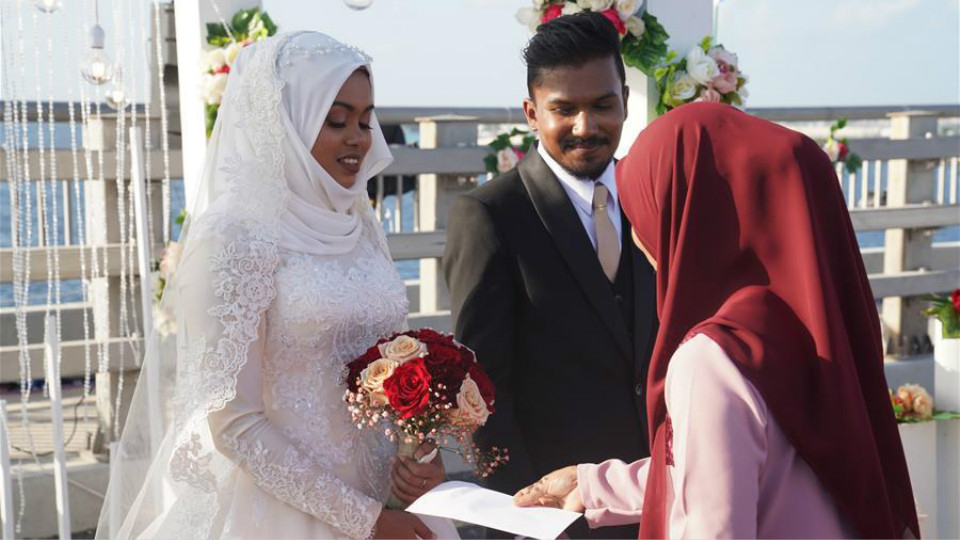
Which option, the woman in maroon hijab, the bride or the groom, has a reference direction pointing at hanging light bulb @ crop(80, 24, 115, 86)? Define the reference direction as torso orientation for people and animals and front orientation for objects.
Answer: the woman in maroon hijab

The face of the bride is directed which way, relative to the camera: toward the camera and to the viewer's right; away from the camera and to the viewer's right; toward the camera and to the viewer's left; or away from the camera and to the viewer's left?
toward the camera and to the viewer's right

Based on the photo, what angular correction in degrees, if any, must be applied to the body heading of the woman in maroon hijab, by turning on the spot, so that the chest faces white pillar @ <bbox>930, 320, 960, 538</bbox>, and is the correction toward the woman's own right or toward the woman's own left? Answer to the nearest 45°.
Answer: approximately 45° to the woman's own right

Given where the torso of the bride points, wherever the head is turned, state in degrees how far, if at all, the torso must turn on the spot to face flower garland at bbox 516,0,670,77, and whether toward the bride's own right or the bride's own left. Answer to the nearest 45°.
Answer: approximately 90° to the bride's own left

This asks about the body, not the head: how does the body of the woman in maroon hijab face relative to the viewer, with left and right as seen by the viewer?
facing away from the viewer and to the left of the viewer

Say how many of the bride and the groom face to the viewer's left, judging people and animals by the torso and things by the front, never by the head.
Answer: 0

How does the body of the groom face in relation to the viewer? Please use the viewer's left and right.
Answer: facing the viewer and to the right of the viewer

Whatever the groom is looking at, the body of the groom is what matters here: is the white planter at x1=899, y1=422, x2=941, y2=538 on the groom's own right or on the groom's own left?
on the groom's own left

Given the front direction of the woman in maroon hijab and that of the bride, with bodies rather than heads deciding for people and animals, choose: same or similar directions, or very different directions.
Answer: very different directions

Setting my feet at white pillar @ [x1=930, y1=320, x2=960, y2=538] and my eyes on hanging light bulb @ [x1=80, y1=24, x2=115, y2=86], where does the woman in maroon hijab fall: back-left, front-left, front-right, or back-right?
front-left

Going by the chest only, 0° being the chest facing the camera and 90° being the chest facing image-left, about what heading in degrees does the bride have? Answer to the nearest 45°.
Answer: approximately 315°

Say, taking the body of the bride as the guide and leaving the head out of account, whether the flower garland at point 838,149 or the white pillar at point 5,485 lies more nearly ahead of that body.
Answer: the flower garland

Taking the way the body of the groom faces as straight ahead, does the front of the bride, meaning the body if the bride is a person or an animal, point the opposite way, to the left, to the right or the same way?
the same way

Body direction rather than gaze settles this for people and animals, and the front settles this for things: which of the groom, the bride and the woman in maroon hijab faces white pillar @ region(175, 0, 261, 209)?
the woman in maroon hijab

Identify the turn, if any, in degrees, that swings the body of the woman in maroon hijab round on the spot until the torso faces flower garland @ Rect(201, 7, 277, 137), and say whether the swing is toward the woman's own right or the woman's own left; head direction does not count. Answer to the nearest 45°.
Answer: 0° — they already face it
